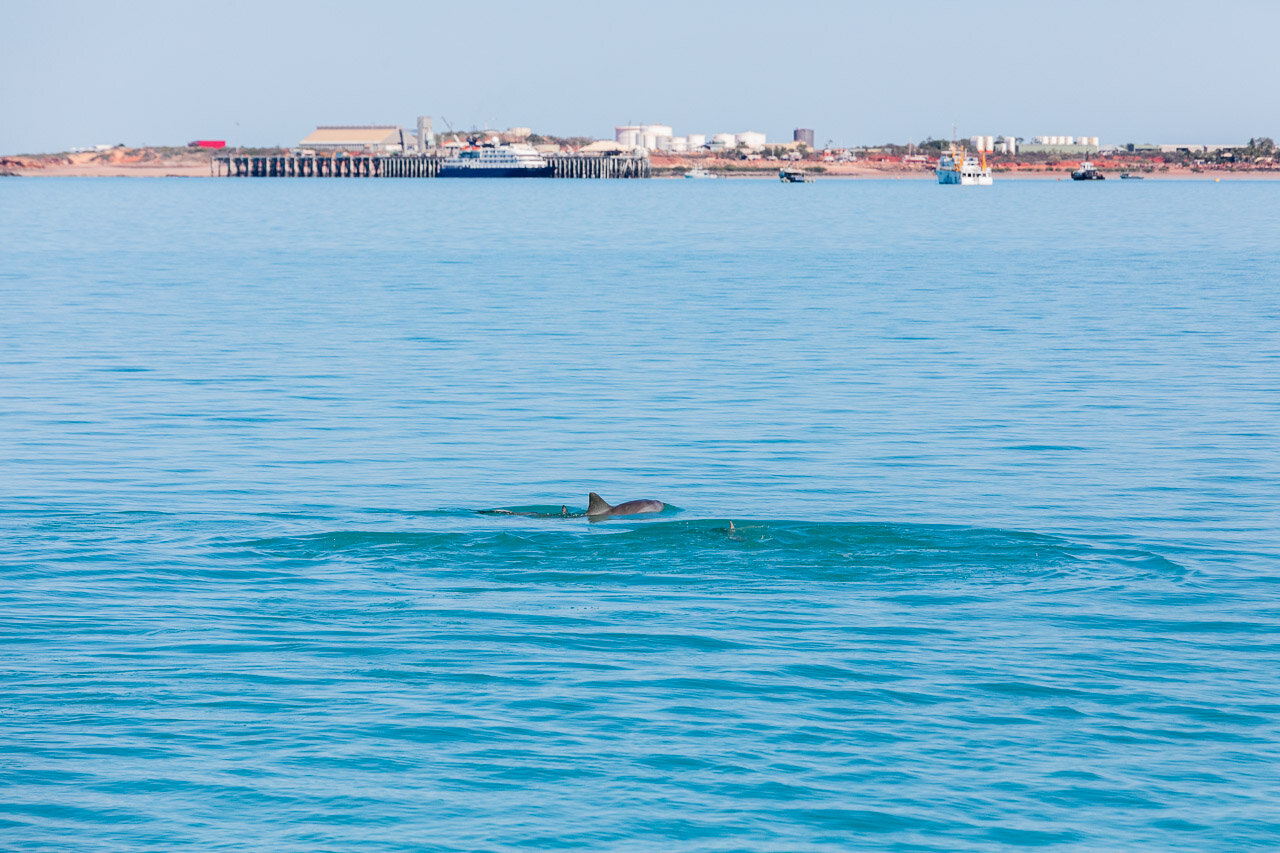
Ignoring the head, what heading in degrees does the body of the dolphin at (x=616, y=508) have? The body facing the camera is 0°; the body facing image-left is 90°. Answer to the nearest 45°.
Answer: approximately 270°
